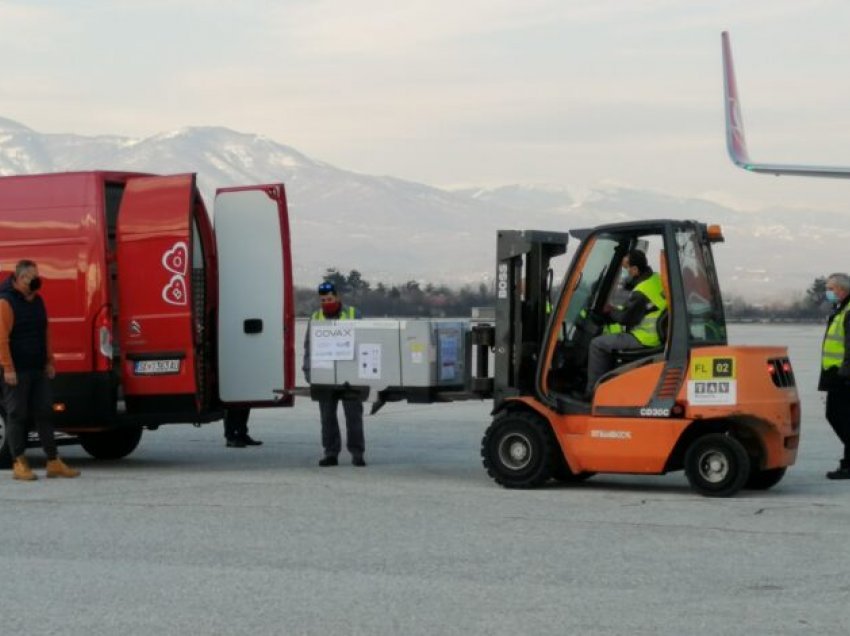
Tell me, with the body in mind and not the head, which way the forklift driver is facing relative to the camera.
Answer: to the viewer's left

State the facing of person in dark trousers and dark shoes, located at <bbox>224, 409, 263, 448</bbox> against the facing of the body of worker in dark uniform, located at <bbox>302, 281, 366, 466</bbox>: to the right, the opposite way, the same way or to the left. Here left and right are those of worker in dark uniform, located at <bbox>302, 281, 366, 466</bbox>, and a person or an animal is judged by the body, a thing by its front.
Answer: to the left

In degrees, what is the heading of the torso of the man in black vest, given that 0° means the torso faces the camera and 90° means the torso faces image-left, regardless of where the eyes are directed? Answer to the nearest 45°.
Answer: approximately 315°

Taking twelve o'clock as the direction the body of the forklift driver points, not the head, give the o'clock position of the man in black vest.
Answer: The man in black vest is roughly at 12 o'clock from the forklift driver.

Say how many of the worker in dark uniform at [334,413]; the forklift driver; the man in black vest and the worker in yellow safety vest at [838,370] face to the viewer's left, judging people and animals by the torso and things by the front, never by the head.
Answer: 2

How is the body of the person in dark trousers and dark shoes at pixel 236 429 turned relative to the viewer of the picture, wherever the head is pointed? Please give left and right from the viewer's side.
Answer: facing to the right of the viewer

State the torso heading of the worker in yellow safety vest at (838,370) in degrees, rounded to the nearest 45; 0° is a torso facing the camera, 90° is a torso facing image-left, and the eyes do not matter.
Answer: approximately 90°

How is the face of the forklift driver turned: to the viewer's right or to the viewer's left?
to the viewer's left

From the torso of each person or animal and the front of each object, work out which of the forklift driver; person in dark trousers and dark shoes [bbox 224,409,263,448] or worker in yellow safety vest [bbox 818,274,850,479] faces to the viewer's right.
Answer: person in dark trousers and dark shoes [bbox 224,409,263,448]

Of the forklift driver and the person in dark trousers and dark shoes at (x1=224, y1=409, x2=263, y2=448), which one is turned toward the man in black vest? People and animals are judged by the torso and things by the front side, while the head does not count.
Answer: the forklift driver
